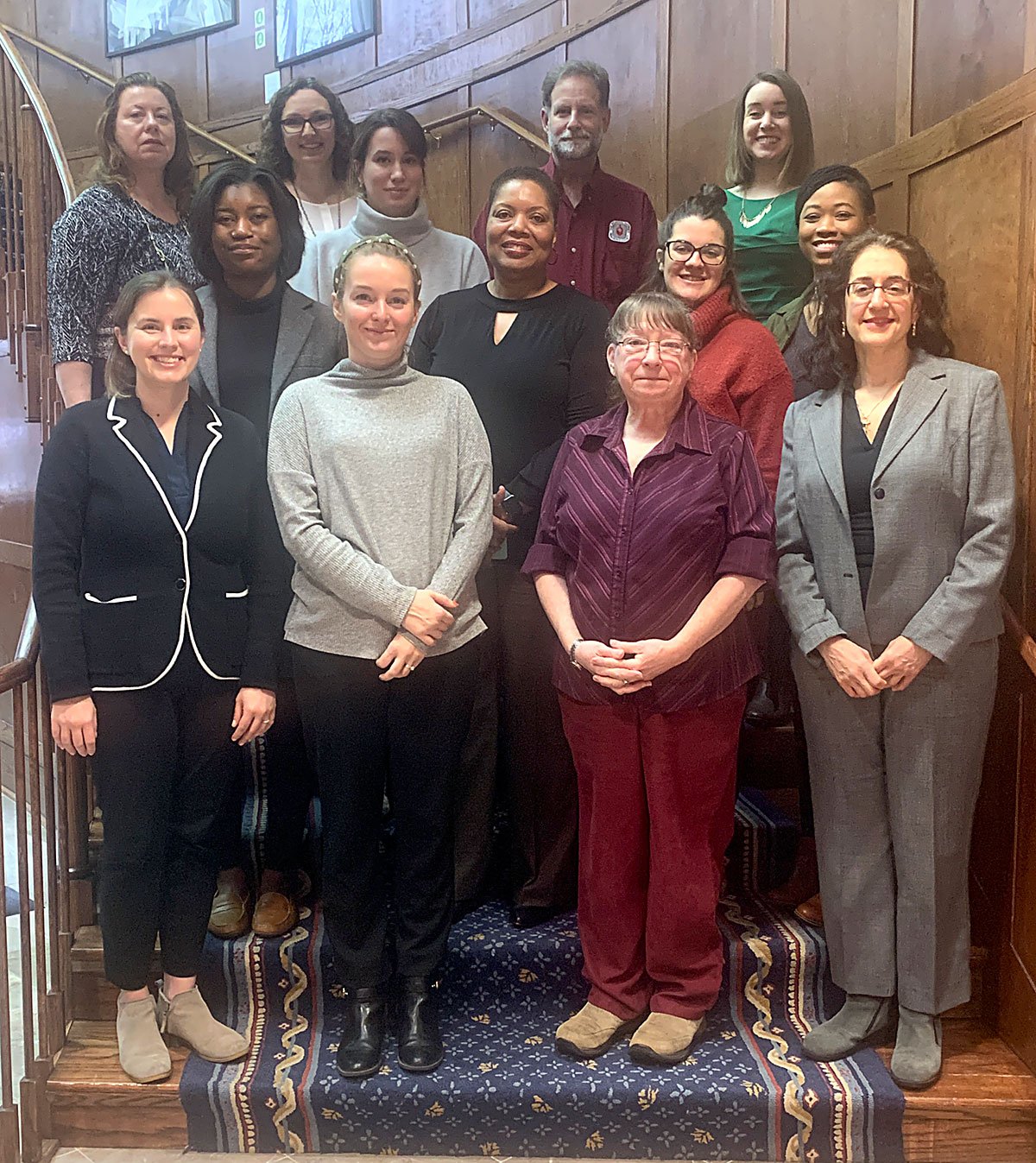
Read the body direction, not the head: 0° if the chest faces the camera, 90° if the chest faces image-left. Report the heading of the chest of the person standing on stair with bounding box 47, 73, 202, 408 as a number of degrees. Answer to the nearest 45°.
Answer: approximately 315°

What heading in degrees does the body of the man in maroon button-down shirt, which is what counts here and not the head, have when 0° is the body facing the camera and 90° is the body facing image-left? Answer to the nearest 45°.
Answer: approximately 0°

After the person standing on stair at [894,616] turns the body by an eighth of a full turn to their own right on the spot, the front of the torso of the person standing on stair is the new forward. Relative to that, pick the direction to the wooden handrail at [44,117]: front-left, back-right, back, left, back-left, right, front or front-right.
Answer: front-right
